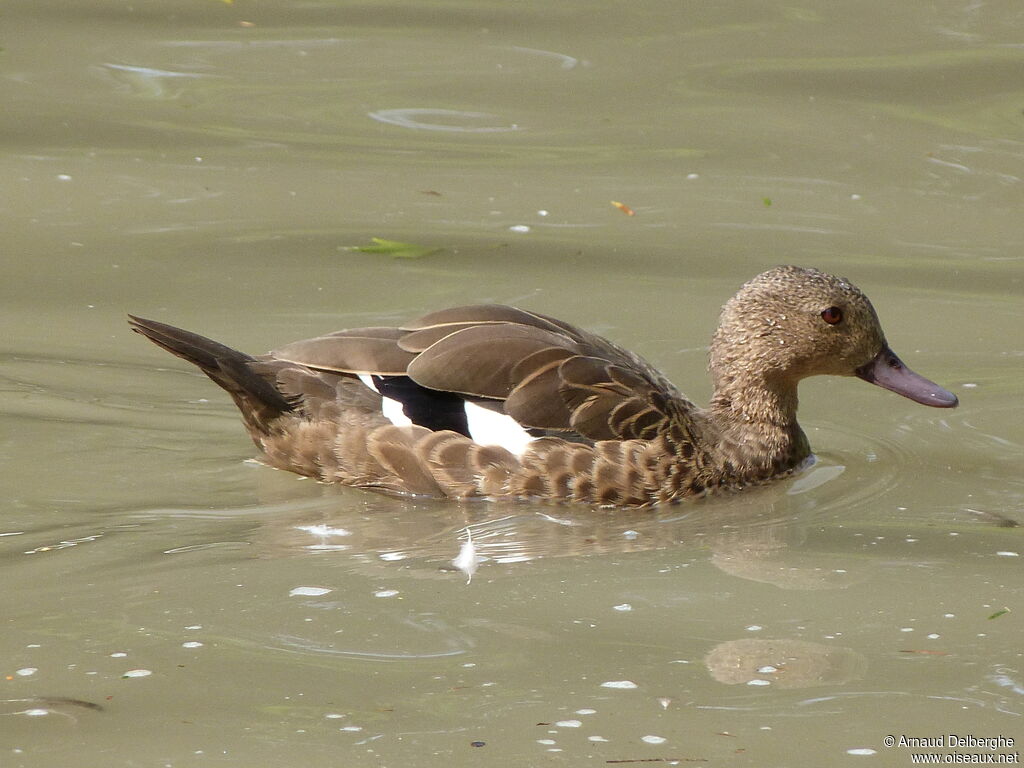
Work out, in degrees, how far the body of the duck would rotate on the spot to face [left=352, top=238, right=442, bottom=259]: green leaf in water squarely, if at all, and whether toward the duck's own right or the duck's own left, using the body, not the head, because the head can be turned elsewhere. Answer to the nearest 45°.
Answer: approximately 90° to the duck's own left

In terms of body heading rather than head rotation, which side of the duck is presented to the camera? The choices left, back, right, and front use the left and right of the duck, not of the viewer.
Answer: right
